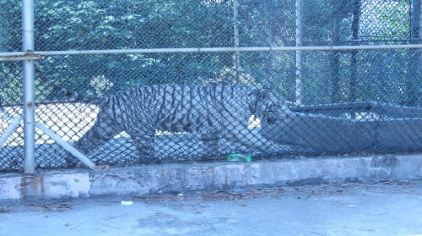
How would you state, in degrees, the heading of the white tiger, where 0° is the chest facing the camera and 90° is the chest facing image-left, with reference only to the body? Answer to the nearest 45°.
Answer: approximately 270°

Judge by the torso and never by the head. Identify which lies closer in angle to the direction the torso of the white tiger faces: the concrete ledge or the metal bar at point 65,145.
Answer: the concrete ledge

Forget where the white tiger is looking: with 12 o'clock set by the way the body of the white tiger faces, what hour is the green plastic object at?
The green plastic object is roughly at 2 o'clock from the white tiger.

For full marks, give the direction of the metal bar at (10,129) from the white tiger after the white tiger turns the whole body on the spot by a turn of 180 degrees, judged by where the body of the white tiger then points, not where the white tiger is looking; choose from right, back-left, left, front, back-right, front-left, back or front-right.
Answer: front-left

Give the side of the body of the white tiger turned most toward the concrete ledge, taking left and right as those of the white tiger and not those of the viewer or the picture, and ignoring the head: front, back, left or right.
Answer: right

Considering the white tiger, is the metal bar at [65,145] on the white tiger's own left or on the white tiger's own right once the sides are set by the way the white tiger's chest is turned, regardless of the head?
on the white tiger's own right
